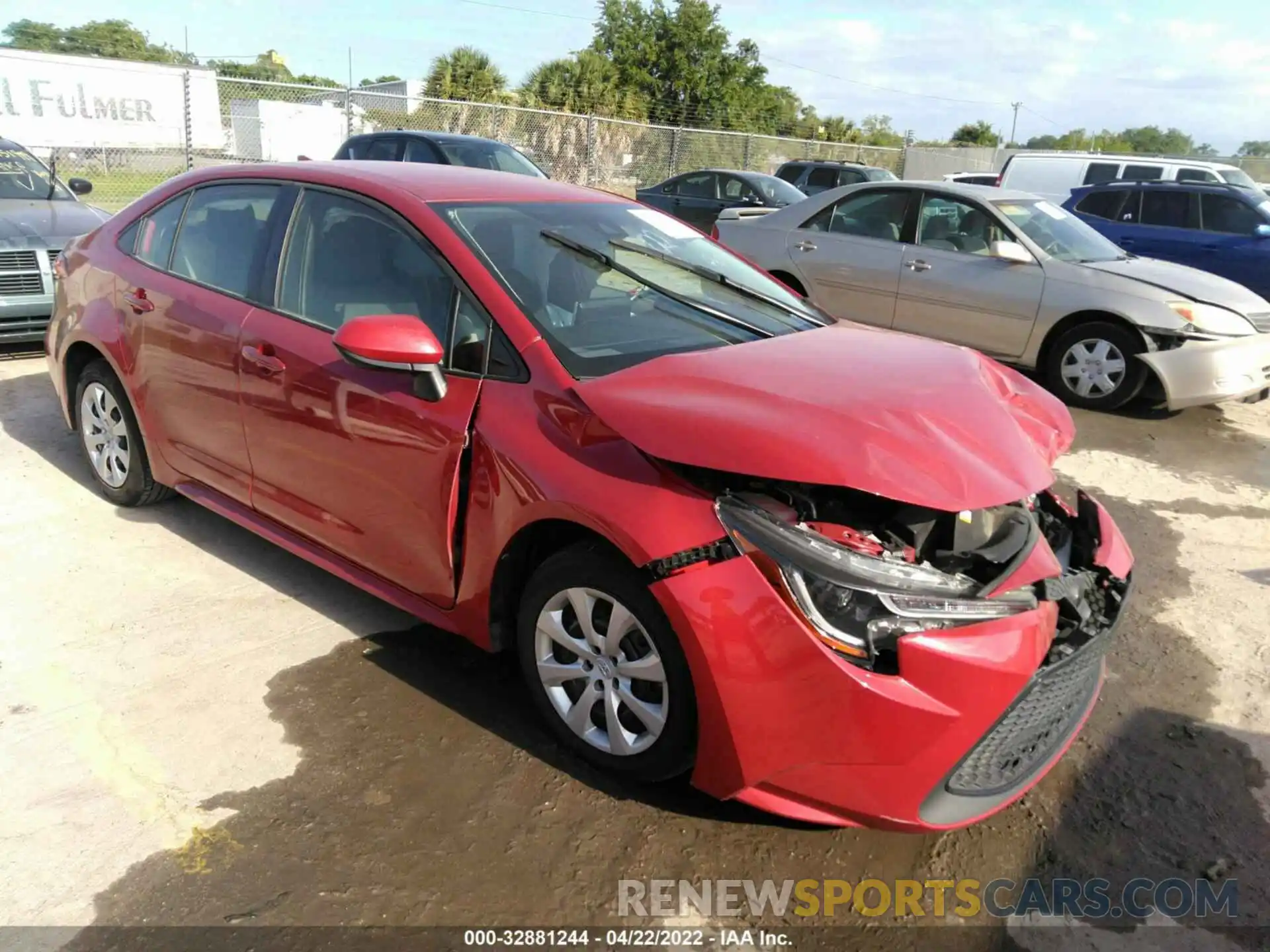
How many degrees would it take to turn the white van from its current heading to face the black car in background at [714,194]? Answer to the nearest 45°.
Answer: approximately 135° to its right

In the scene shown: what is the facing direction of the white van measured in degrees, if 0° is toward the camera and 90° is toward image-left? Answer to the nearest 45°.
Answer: approximately 270°

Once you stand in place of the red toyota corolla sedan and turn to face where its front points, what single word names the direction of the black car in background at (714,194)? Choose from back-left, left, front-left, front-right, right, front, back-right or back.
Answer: back-left

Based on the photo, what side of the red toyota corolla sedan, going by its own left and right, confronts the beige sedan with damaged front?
left

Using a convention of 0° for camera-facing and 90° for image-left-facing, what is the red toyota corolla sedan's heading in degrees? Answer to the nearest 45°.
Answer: approximately 315°

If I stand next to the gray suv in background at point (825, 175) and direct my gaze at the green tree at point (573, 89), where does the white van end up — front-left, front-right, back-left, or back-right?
back-right
